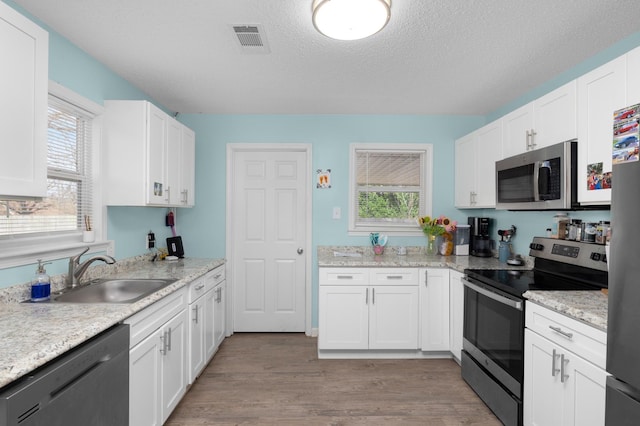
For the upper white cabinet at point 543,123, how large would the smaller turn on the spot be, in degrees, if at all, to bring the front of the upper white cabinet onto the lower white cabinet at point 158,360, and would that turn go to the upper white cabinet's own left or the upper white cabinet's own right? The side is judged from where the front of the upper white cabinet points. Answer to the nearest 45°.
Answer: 0° — it already faces it

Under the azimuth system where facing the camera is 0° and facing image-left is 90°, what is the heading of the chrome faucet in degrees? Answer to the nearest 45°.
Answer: approximately 270°

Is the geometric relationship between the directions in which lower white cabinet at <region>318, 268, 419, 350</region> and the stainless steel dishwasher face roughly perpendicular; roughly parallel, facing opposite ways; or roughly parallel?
roughly perpendicular

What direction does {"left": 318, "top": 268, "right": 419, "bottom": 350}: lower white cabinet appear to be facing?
toward the camera

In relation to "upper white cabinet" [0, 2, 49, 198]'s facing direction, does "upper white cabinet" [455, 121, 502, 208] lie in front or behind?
in front

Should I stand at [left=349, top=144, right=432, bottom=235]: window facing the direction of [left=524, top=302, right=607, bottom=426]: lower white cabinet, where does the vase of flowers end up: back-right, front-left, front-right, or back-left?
front-left

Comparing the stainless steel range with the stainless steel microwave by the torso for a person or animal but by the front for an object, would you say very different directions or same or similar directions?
same or similar directions

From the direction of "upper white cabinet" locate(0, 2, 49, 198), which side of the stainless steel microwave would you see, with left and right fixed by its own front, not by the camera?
front

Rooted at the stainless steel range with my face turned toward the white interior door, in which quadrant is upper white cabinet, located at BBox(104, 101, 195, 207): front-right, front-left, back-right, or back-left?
front-left

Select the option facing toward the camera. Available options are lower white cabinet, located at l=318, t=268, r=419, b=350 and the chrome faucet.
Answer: the lower white cabinet

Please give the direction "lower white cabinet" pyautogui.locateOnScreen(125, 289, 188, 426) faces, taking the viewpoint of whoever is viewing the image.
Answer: facing the viewer and to the right of the viewer

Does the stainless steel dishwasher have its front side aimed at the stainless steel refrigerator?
yes

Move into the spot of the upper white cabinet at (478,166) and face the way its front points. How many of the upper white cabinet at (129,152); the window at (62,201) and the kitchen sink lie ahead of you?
3

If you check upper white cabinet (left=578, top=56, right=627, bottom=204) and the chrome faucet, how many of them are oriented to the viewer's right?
1

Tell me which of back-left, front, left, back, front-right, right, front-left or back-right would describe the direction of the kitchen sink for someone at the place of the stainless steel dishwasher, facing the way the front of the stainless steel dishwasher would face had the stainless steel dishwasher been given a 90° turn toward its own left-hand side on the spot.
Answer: front-left

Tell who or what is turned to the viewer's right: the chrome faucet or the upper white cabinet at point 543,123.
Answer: the chrome faucet

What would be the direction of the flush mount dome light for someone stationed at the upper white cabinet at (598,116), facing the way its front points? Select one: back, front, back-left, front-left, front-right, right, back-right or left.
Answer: front

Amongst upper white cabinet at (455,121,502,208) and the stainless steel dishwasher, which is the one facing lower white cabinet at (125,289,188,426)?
the upper white cabinet

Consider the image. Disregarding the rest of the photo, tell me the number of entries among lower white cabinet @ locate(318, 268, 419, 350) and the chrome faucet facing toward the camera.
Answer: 1
